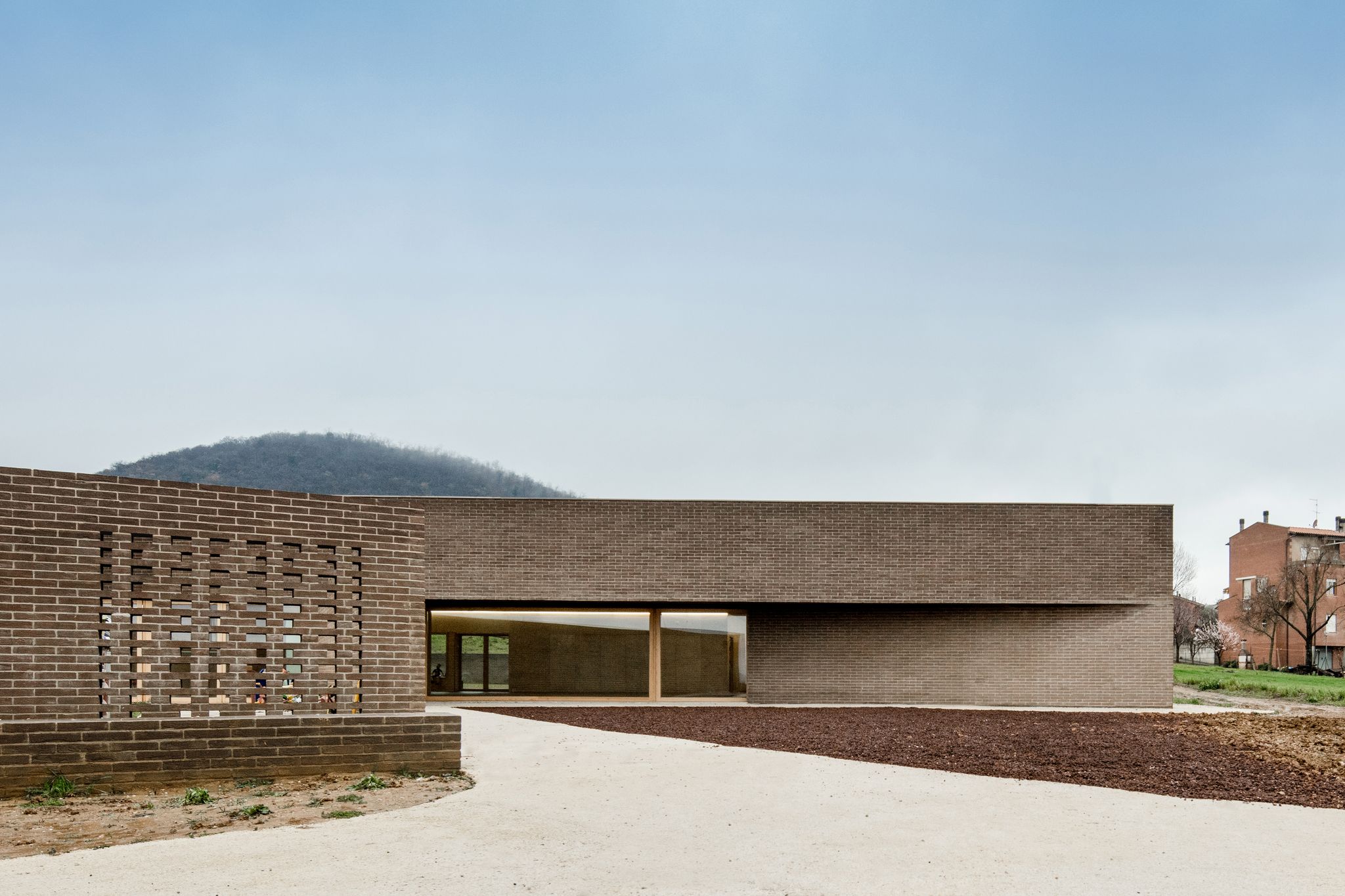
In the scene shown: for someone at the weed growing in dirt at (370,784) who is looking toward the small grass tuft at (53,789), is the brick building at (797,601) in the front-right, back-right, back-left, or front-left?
back-right

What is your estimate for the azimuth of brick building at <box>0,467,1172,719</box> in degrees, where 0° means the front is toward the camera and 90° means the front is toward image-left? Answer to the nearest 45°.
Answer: approximately 0°
